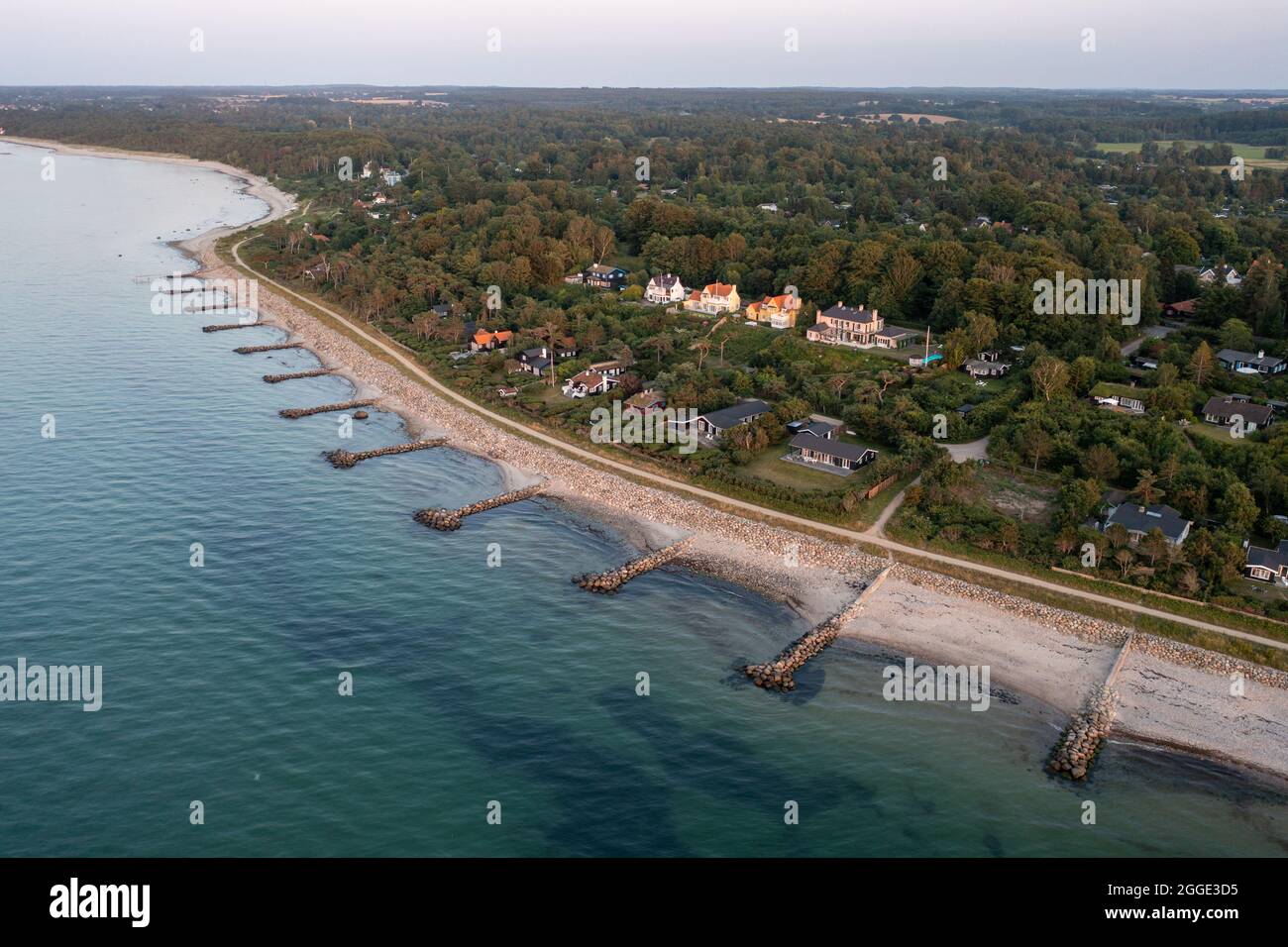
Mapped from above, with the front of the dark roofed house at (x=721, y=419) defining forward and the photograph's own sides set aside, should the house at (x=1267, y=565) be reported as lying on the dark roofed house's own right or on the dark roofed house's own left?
on the dark roofed house's own left

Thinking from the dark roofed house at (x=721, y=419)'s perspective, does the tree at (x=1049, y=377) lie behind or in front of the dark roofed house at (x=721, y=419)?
behind

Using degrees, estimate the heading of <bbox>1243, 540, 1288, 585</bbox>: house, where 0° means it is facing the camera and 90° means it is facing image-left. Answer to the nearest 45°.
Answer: approximately 0°

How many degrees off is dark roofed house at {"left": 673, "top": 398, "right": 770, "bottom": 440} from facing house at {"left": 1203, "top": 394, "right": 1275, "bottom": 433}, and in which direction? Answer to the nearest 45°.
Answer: approximately 135° to its left

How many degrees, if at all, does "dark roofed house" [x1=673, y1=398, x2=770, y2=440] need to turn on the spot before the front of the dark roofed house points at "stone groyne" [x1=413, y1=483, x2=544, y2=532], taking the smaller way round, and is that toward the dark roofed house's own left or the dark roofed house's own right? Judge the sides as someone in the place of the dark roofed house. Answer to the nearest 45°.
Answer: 0° — it already faces it

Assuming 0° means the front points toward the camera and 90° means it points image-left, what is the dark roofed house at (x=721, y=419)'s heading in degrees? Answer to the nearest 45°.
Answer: approximately 45°

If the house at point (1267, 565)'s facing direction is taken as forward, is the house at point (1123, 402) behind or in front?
behind

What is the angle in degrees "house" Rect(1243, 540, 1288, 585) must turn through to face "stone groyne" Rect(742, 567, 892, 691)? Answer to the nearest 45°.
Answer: approximately 45° to its right
